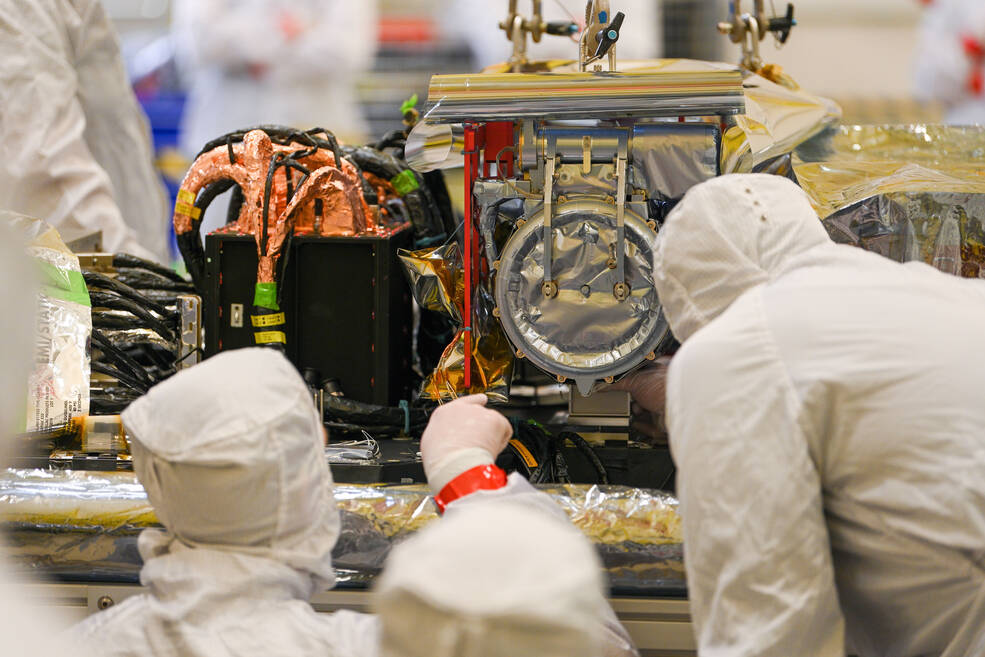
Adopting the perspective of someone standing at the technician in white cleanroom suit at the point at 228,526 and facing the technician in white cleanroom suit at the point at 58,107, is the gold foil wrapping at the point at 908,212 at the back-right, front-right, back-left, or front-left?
front-right

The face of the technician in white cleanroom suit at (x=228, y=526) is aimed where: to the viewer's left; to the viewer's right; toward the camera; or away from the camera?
away from the camera

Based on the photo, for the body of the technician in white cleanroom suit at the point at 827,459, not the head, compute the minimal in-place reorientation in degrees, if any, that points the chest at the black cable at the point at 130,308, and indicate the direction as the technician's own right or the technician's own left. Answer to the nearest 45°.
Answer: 0° — they already face it

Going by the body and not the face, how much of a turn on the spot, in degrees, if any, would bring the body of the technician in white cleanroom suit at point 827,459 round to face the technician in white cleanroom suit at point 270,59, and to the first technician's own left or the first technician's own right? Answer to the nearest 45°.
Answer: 0° — they already face them

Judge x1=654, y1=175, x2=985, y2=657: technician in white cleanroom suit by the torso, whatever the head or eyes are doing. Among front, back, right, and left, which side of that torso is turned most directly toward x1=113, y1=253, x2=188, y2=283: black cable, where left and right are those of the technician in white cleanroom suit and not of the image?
front

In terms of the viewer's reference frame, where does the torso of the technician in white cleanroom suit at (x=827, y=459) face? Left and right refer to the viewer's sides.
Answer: facing away from the viewer and to the left of the viewer

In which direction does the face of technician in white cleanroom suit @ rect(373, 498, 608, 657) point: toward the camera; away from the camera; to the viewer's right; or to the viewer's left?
away from the camera

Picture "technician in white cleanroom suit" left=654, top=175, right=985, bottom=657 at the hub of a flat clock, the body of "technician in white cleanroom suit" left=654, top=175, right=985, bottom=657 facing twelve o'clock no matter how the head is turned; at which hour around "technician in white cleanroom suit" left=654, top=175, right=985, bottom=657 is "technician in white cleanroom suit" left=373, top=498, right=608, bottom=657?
"technician in white cleanroom suit" left=373, top=498, right=608, bottom=657 is roughly at 8 o'clock from "technician in white cleanroom suit" left=654, top=175, right=985, bottom=657.

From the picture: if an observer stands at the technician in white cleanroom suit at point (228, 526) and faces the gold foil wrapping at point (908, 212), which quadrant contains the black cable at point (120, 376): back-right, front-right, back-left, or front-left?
front-left

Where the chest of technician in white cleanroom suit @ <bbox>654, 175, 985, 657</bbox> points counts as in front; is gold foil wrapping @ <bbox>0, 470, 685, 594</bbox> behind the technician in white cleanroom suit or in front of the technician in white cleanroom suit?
in front

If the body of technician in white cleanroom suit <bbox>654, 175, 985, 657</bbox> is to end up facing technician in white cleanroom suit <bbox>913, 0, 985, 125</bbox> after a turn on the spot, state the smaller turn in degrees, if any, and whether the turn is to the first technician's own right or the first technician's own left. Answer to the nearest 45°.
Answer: approximately 45° to the first technician's own right

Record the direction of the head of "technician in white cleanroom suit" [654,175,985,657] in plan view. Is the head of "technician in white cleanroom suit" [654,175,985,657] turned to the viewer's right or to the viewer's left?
to the viewer's left

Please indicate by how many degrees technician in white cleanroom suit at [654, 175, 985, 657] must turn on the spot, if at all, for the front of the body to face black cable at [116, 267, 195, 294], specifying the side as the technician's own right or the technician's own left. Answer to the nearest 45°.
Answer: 0° — they already face it

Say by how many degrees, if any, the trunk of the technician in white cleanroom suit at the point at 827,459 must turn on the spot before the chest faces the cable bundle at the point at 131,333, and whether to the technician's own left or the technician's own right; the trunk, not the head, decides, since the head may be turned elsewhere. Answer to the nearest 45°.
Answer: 0° — they already face it

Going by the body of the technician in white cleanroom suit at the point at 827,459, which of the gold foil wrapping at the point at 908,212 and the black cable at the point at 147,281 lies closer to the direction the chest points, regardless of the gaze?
the black cable
